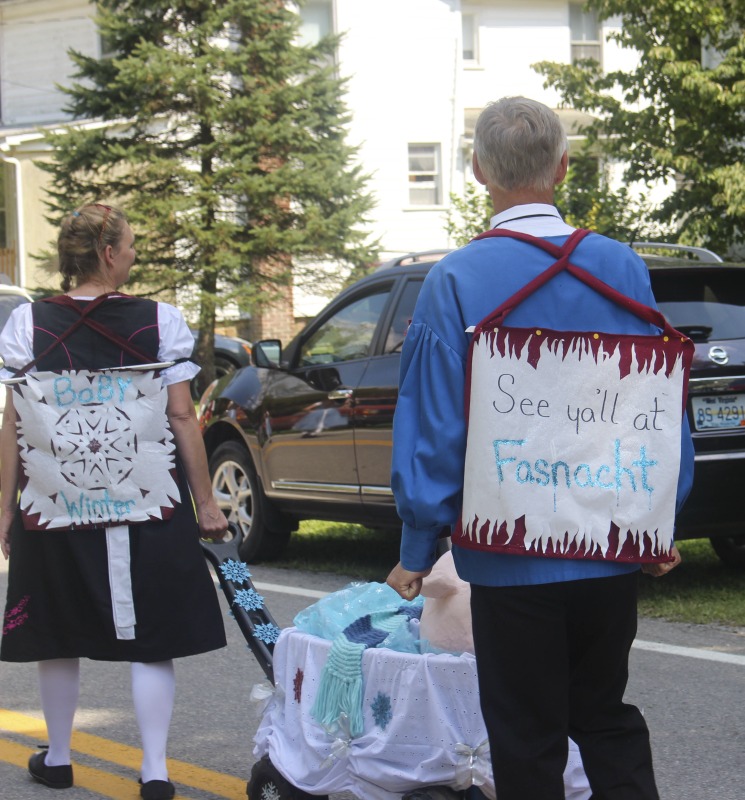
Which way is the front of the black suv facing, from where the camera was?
facing away from the viewer and to the left of the viewer

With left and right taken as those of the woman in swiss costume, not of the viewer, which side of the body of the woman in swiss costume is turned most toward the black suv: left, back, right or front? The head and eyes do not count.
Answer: front

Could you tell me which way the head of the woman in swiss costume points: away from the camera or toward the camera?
away from the camera

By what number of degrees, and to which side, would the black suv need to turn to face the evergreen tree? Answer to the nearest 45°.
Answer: approximately 45° to its right

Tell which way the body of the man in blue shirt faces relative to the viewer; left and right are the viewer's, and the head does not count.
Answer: facing away from the viewer

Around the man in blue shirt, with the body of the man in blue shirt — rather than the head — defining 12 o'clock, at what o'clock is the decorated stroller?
The decorated stroller is roughly at 11 o'clock from the man in blue shirt.

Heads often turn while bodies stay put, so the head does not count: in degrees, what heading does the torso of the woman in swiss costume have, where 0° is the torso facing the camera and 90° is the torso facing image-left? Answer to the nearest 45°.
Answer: approximately 180°

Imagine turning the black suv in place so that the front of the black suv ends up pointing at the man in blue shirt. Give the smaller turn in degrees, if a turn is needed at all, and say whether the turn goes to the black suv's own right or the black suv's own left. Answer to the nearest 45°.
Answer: approximately 135° to the black suv's own left

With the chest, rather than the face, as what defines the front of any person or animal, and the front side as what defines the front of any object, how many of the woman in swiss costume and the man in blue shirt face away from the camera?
2

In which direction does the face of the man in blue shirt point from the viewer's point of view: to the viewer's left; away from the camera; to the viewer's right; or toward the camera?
away from the camera

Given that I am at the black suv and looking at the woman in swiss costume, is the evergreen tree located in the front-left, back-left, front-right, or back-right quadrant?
back-right

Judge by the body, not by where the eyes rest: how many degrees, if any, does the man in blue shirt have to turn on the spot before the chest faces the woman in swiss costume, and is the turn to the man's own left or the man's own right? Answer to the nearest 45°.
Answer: approximately 45° to the man's own left
